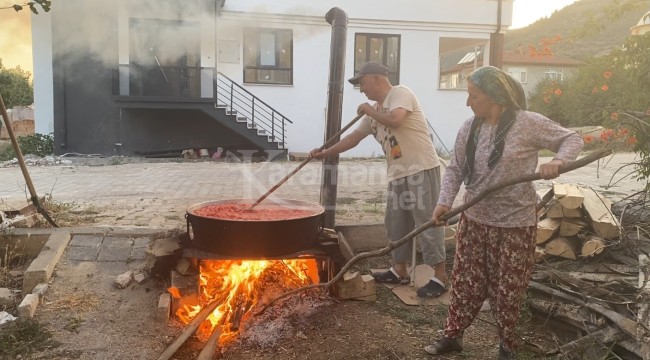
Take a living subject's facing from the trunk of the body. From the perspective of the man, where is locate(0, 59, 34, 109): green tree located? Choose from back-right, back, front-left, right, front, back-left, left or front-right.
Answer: right

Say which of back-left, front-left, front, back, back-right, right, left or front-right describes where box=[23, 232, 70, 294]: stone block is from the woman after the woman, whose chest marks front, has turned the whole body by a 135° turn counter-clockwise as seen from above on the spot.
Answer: back

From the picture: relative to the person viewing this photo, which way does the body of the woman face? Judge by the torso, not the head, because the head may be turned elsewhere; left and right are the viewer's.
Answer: facing the viewer and to the left of the viewer

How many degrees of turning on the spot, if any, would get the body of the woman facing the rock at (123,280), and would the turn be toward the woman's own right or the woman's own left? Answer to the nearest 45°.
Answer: approximately 45° to the woman's own right

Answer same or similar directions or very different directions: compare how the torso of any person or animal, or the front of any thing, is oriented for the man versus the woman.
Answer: same or similar directions

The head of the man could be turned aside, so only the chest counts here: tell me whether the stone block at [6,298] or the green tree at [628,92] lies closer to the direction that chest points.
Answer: the stone block

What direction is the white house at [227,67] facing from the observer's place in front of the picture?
facing the viewer

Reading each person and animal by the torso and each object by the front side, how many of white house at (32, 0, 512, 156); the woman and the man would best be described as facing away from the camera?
0

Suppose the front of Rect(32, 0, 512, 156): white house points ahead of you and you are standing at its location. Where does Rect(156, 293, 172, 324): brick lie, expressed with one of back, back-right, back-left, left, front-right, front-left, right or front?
front

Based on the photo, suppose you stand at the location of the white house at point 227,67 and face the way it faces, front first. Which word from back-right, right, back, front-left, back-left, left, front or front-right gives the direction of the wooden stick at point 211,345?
front

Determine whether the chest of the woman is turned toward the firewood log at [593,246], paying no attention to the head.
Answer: no

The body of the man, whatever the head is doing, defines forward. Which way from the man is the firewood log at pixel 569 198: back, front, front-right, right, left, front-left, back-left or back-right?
back-left

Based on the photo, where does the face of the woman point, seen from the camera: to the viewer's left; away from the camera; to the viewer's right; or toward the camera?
to the viewer's left

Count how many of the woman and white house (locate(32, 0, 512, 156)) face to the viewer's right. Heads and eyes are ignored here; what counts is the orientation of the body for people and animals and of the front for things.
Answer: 0

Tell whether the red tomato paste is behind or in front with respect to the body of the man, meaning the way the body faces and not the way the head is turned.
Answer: in front

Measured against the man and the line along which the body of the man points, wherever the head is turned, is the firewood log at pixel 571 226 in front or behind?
behind

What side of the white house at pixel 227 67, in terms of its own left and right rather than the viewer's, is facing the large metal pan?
front
